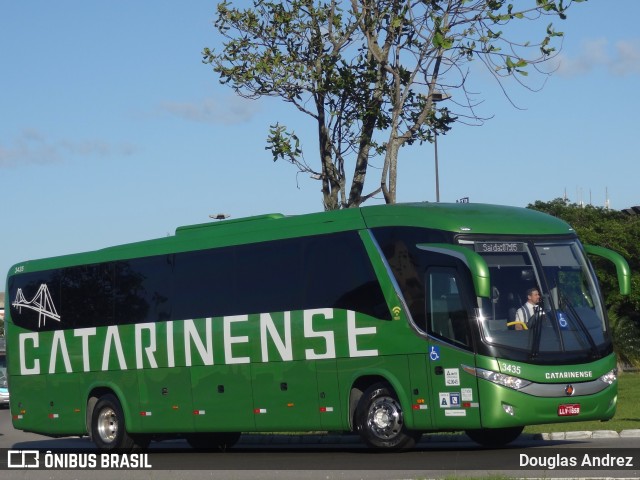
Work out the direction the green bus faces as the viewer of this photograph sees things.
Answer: facing the viewer and to the right of the viewer

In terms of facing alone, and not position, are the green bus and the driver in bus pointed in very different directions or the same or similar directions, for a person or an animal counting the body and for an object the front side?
same or similar directions

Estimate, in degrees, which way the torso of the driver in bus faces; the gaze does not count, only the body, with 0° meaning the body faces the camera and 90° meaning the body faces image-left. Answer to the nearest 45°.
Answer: approximately 315°
